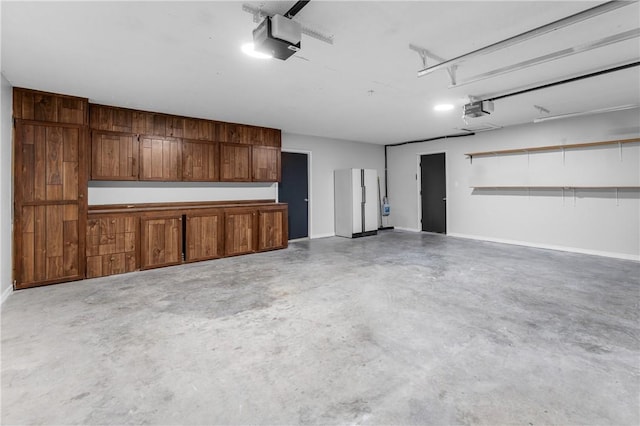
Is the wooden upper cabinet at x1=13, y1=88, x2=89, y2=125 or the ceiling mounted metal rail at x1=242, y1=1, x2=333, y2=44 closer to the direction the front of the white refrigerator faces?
the ceiling mounted metal rail

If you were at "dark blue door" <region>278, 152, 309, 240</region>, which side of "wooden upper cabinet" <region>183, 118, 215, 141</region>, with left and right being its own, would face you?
left

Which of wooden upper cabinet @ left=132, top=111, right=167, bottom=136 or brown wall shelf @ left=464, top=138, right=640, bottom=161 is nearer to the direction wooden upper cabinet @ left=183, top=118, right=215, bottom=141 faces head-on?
the brown wall shelf

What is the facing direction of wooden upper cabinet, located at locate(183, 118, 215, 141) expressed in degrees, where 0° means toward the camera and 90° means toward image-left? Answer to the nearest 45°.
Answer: approximately 315°

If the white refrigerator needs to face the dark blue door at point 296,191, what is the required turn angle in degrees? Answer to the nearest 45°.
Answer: approximately 90° to its right

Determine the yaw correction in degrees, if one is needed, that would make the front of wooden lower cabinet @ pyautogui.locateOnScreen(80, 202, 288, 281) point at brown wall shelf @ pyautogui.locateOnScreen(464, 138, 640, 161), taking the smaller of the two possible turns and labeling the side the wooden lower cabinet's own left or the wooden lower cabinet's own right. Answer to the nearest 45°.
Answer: approximately 45° to the wooden lower cabinet's own left

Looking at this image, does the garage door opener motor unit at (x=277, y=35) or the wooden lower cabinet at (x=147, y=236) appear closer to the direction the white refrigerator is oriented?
the garage door opener motor unit

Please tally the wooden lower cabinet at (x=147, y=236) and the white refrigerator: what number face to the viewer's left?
0

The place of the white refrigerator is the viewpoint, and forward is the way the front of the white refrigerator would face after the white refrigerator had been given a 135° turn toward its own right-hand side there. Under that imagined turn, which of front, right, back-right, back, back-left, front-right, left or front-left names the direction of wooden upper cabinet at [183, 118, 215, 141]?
front-left

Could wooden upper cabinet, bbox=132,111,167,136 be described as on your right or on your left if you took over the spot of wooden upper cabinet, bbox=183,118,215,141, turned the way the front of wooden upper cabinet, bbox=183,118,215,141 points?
on your right
